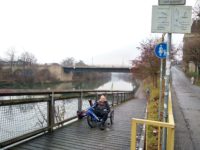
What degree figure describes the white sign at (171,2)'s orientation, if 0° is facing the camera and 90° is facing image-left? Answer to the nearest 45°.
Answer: approximately 0°

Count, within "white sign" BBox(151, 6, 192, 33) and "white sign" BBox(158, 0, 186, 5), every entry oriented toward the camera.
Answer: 2

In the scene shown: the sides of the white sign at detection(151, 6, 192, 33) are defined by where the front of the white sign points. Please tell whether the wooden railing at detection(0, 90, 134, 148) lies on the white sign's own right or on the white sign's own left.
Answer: on the white sign's own right

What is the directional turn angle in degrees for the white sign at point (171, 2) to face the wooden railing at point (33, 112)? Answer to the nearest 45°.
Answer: approximately 135° to its right
